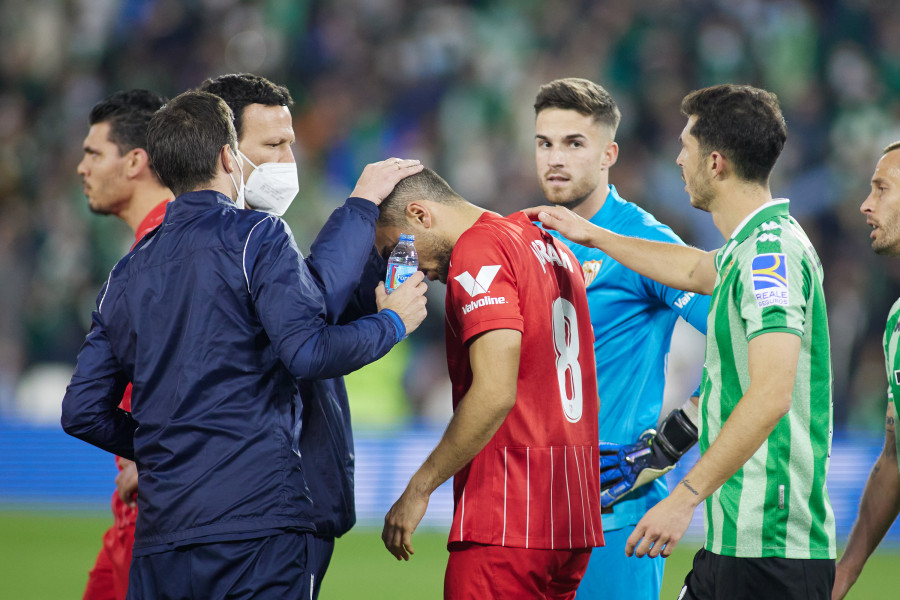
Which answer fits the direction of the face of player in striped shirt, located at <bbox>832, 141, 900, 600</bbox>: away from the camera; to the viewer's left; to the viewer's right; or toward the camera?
to the viewer's left

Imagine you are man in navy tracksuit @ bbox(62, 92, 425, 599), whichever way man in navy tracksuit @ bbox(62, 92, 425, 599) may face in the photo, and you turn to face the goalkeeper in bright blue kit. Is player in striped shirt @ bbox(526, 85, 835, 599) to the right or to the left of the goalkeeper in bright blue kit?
right

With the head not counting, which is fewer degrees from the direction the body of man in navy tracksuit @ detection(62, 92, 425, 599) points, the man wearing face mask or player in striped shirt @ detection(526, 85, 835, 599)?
the man wearing face mask

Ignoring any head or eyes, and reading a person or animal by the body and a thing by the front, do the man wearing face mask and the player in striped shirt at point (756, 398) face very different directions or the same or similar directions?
very different directions

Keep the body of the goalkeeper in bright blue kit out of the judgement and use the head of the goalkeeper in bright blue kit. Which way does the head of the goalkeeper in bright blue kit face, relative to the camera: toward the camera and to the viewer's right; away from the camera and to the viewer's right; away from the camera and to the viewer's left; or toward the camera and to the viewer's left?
toward the camera and to the viewer's left

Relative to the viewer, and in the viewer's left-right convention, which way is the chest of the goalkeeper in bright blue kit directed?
facing the viewer and to the left of the viewer

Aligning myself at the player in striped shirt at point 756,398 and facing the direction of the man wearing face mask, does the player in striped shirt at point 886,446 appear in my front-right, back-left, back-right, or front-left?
back-right

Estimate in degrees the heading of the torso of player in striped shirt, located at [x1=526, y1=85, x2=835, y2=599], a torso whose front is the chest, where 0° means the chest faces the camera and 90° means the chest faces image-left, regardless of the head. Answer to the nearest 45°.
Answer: approximately 90°

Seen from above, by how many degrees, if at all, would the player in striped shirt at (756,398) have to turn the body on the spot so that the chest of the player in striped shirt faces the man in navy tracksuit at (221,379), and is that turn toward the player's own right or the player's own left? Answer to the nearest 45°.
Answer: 0° — they already face them

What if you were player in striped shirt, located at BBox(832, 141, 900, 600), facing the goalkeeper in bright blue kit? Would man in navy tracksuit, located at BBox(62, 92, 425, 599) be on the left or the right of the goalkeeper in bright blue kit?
left

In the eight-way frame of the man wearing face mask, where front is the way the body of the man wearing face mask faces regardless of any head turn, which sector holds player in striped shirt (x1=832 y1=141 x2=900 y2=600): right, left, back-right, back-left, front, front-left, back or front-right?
front-left

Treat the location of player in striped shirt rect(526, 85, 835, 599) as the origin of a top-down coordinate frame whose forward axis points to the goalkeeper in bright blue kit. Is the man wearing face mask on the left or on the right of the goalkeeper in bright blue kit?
left

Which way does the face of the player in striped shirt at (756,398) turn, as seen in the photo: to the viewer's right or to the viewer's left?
to the viewer's left

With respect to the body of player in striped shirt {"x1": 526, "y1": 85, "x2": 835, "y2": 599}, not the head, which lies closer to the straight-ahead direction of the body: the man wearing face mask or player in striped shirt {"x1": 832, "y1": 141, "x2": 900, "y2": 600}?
the man wearing face mask

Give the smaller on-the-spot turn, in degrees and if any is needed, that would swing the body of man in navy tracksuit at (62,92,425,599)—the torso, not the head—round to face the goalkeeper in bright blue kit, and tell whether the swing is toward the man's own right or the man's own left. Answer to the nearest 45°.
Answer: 0° — they already face them

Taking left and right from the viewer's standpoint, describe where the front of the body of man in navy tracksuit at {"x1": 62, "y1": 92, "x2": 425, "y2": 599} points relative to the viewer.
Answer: facing away from the viewer and to the right of the viewer

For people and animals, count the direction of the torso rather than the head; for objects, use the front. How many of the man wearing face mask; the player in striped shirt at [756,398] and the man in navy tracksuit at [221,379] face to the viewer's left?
1
